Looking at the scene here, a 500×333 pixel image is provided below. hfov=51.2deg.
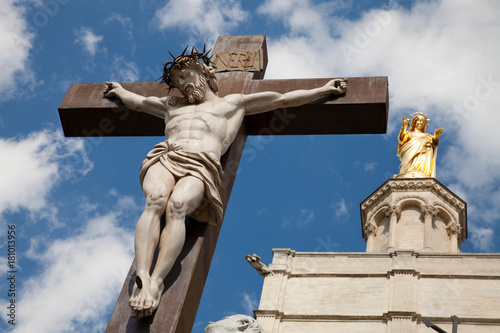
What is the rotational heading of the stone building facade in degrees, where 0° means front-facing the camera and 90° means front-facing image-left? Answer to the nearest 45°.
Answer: approximately 0°

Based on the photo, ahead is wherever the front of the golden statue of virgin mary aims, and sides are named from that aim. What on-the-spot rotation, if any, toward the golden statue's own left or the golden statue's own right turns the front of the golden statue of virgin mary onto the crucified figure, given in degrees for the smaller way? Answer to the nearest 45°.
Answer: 0° — it already faces it

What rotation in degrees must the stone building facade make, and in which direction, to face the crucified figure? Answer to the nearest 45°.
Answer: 0° — it already faces it
